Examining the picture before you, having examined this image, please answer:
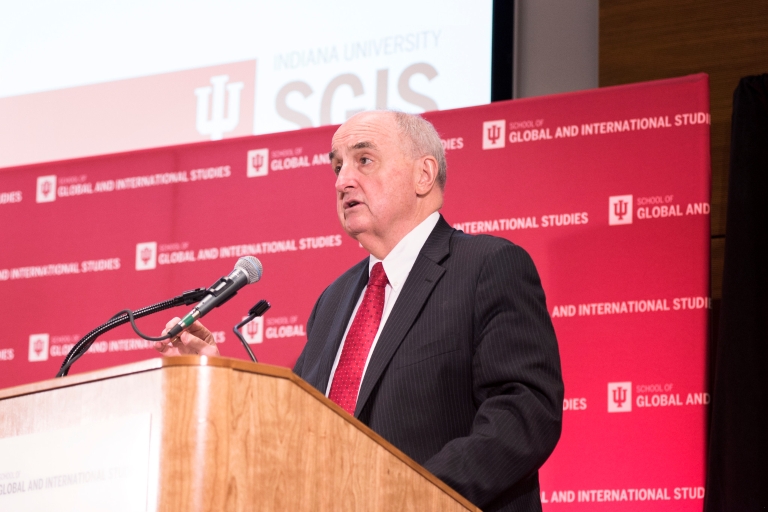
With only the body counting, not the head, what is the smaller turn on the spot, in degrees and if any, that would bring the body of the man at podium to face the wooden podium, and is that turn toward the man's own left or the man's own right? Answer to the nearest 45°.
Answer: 0° — they already face it

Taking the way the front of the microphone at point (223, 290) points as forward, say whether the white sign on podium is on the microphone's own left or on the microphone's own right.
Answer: on the microphone's own right

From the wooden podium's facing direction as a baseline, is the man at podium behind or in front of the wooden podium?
behind

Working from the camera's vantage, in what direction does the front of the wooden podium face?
facing the viewer and to the left of the viewer

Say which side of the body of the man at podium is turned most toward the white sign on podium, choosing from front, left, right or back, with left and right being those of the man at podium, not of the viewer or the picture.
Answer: front

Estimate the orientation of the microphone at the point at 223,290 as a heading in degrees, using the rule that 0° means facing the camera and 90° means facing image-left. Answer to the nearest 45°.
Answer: approximately 270°
